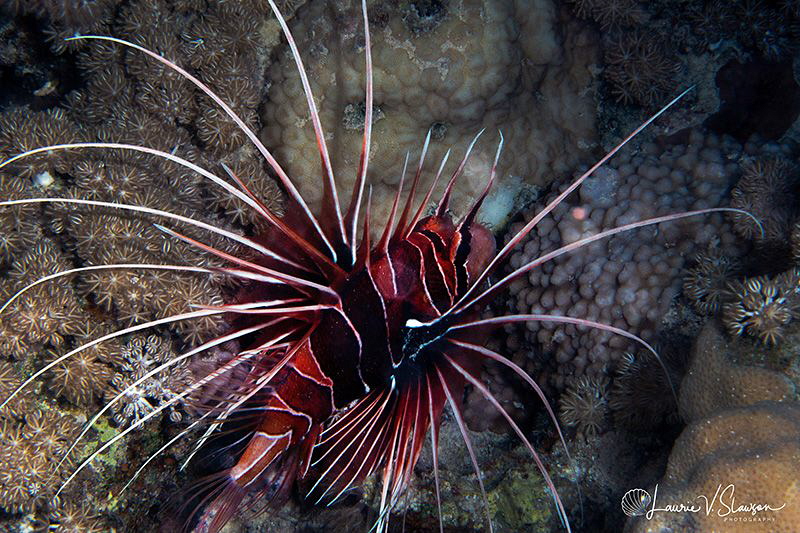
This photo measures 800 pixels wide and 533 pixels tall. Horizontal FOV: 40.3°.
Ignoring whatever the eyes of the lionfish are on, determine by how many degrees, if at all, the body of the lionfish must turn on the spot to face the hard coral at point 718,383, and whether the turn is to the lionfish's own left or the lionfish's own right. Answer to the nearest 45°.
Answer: approximately 45° to the lionfish's own right

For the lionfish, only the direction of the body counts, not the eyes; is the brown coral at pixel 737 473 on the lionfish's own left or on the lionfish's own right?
on the lionfish's own right

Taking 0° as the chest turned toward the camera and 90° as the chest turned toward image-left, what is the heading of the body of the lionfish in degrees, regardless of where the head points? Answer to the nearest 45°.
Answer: approximately 225°
